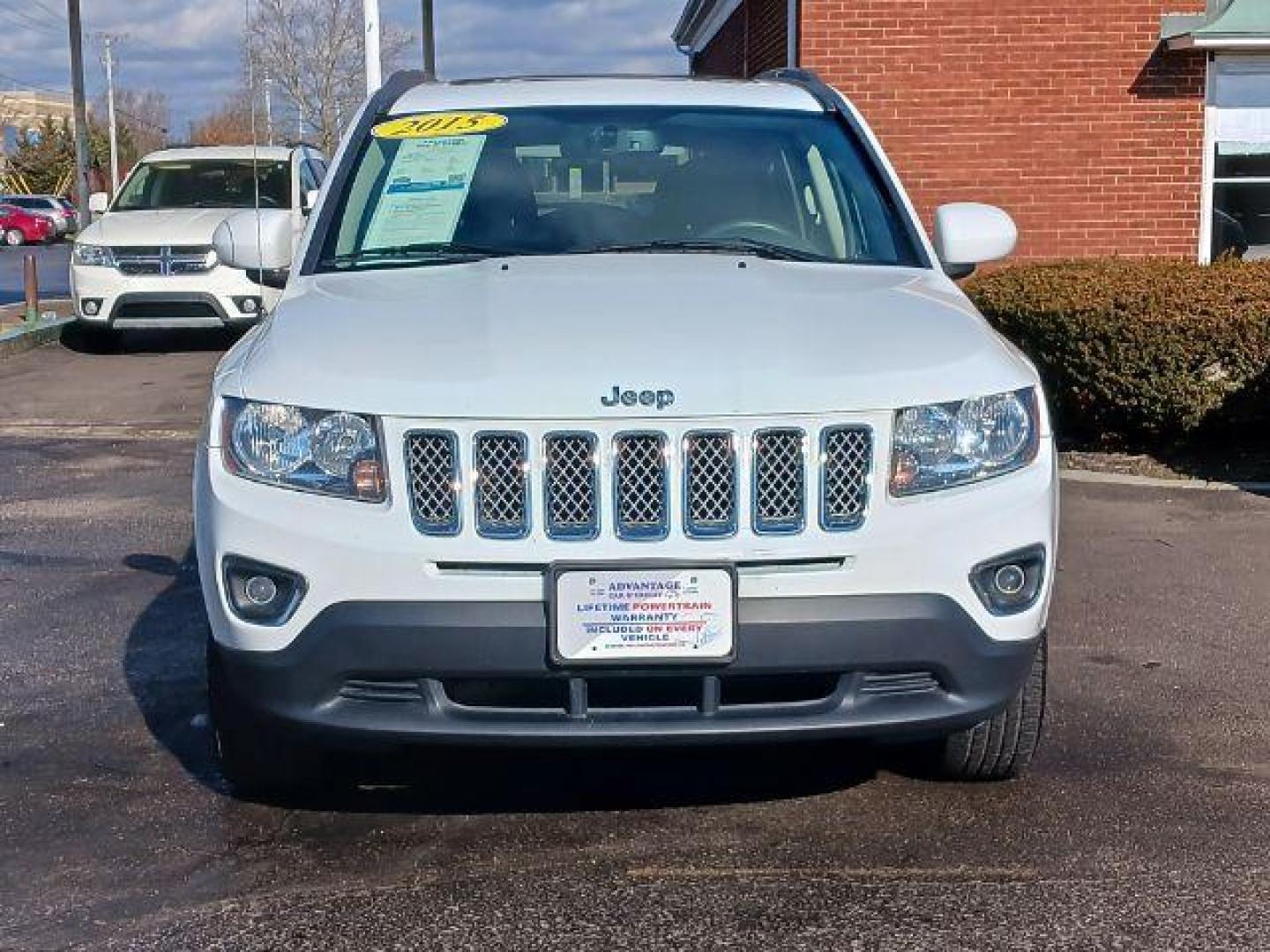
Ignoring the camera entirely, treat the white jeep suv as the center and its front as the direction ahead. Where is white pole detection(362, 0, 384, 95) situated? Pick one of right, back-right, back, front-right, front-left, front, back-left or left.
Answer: back

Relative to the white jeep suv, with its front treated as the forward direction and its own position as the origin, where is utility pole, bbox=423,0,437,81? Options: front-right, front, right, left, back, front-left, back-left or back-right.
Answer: back

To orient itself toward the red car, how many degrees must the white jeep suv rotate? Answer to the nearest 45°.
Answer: approximately 180°

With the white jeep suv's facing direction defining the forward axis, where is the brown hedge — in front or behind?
behind

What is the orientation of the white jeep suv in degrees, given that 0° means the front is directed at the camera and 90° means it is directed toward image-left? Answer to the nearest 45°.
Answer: approximately 0°

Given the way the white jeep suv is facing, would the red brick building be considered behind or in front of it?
behind

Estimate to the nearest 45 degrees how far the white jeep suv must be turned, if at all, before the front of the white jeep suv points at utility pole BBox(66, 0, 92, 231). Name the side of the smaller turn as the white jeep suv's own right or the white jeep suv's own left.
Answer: approximately 180°
